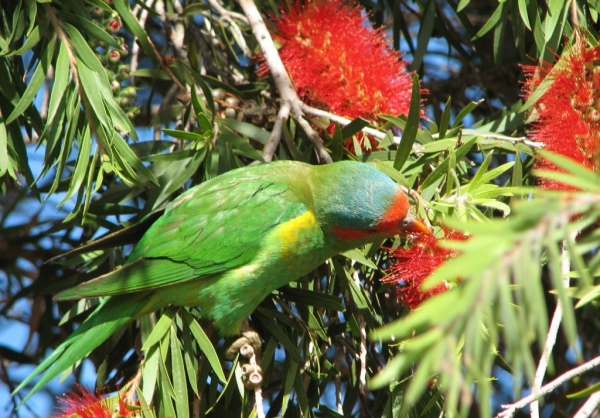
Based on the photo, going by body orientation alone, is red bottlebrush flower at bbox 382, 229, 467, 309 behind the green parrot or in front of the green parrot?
in front

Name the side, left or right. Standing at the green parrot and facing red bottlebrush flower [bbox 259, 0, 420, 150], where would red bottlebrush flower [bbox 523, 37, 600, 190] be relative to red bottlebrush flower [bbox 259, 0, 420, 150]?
right

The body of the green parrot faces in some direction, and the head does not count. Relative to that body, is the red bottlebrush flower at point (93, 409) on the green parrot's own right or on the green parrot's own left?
on the green parrot's own right

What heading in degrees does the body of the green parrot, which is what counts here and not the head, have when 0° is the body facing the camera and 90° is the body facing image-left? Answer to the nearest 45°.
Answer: approximately 270°

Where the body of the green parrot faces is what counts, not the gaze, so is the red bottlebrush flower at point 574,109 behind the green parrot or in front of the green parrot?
in front
